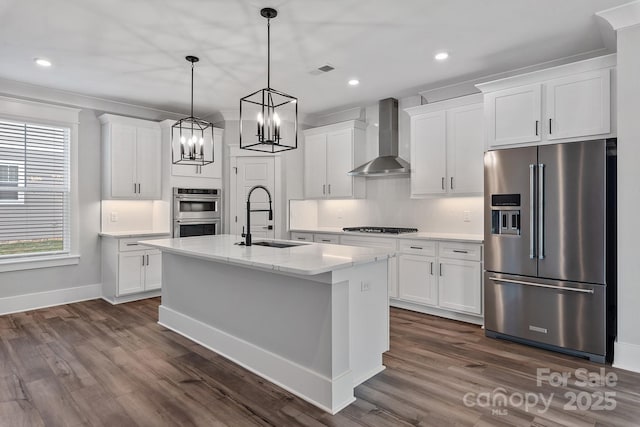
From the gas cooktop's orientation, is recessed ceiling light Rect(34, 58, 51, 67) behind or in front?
in front

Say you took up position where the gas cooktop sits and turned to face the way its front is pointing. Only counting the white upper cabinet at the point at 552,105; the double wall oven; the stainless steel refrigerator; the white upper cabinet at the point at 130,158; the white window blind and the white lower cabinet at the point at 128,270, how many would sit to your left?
2

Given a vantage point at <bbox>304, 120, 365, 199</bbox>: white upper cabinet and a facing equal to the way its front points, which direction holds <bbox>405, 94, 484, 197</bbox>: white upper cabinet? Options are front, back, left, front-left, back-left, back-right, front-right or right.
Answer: left

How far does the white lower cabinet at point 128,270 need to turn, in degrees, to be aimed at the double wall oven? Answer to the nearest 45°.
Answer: approximately 45° to its left

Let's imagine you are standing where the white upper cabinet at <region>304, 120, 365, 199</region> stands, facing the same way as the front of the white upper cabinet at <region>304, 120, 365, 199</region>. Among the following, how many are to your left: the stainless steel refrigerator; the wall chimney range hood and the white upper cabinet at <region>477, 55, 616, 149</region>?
3

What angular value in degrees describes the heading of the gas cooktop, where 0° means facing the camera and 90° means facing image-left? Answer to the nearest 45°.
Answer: approximately 45°

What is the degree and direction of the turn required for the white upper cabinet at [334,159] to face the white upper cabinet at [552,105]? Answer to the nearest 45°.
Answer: approximately 90° to its left

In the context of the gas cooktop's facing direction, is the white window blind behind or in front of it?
in front

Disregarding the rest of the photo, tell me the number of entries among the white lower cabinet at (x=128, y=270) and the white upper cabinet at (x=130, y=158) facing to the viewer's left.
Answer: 0

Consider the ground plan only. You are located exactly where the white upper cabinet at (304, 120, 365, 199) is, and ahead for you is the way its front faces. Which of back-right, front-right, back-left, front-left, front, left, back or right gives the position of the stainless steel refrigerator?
left

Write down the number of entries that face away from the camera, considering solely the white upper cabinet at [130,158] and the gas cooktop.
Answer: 0

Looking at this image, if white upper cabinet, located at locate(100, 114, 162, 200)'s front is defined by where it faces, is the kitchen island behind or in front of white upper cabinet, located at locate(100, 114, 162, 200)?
in front
